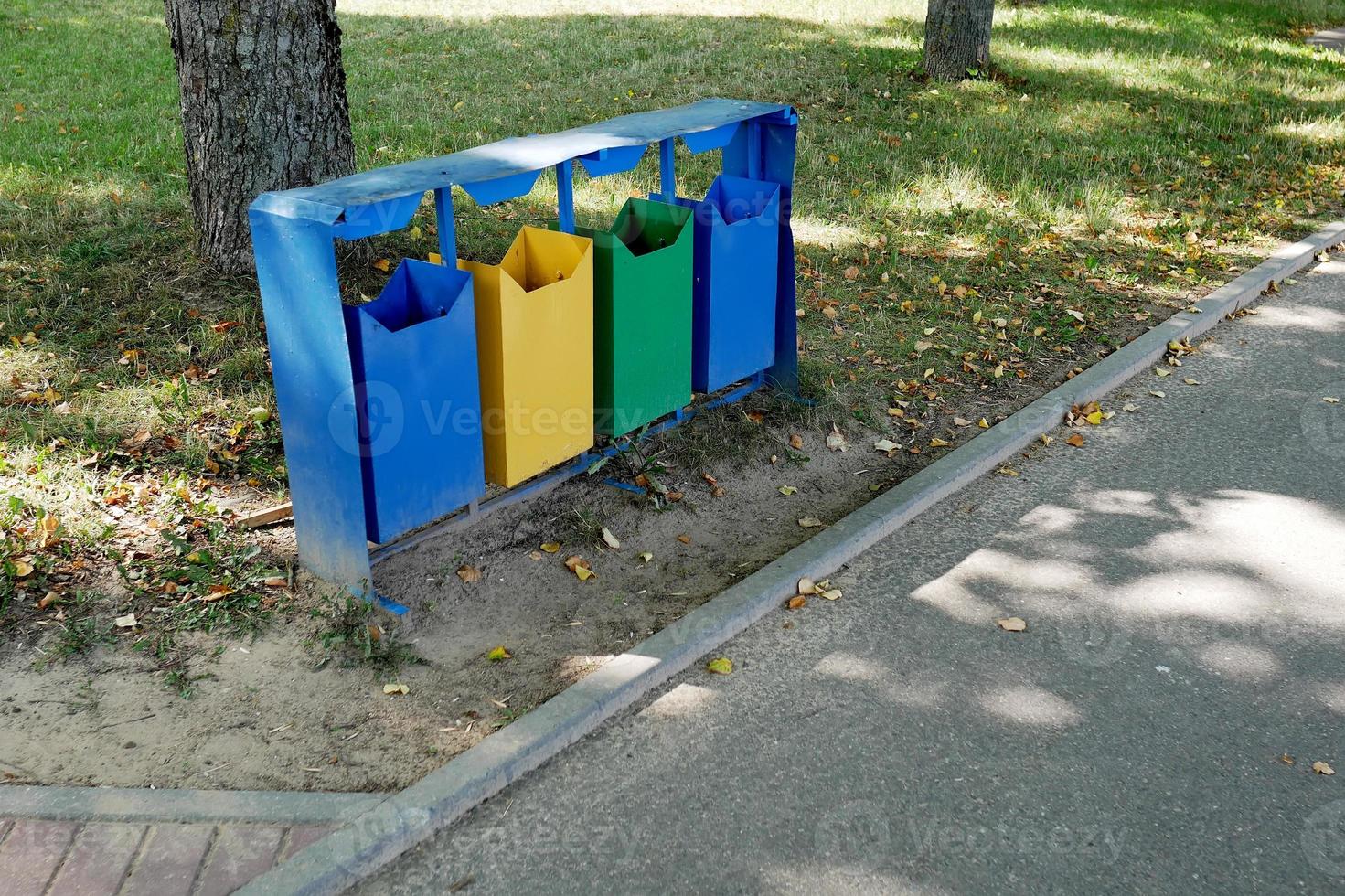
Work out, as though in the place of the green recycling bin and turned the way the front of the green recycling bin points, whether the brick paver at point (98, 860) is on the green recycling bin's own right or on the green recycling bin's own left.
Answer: on the green recycling bin's own right

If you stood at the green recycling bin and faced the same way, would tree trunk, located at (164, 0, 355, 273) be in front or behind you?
behind

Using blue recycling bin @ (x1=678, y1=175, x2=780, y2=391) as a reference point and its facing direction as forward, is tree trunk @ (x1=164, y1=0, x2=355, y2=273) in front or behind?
behind

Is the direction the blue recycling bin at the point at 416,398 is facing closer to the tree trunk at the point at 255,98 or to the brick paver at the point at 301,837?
the brick paver

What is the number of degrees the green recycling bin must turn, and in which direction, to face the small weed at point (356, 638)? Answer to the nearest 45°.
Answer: approximately 90° to its right

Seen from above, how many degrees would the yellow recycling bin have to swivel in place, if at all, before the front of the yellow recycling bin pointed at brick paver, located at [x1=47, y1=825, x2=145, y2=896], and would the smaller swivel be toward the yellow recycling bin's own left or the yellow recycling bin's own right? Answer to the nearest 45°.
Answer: approximately 90° to the yellow recycling bin's own right

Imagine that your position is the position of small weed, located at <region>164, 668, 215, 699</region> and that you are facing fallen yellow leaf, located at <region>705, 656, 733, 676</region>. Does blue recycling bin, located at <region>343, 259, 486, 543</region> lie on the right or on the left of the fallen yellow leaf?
left

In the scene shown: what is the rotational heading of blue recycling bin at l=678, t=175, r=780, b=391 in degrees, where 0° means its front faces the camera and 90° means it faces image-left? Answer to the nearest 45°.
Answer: approximately 315°

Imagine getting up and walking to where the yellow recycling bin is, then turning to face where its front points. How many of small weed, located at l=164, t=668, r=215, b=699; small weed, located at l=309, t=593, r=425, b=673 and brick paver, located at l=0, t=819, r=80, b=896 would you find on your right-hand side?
3

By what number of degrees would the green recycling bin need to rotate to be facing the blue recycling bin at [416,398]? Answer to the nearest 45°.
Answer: approximately 90° to its right

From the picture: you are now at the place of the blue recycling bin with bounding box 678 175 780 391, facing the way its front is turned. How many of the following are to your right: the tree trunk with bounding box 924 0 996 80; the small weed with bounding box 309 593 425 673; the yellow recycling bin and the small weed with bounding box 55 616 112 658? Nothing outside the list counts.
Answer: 3

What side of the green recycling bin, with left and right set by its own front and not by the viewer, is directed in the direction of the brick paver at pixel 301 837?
right

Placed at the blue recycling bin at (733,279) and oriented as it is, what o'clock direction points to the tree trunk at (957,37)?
The tree trunk is roughly at 8 o'clock from the blue recycling bin.
